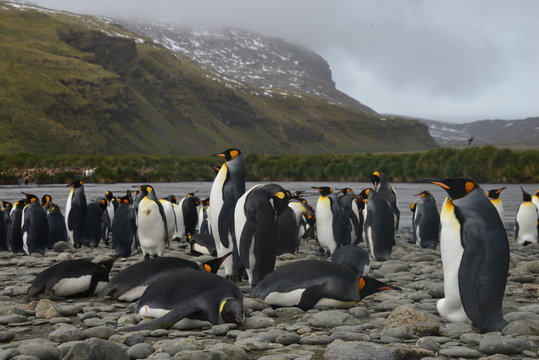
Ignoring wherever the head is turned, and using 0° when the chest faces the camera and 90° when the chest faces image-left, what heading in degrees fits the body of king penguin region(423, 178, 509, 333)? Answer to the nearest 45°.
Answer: approximately 90°

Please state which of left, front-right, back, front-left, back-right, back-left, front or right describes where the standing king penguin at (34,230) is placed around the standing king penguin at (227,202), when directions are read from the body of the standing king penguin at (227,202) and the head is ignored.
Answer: front-right

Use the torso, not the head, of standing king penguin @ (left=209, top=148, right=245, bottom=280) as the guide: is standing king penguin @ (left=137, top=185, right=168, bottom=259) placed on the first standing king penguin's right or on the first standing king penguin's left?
on the first standing king penguin's right

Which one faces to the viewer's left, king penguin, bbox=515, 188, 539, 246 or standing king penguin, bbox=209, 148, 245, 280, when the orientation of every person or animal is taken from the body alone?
the standing king penguin

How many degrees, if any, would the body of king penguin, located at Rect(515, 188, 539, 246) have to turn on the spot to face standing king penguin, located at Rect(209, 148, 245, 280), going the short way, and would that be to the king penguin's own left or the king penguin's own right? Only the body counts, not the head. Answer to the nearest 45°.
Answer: approximately 45° to the king penguin's own right

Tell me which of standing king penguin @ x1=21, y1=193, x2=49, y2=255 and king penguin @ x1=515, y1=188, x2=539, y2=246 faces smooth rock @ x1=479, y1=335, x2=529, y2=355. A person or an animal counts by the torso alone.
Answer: the king penguin

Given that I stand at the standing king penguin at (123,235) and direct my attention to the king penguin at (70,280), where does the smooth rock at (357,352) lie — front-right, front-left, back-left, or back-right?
front-left

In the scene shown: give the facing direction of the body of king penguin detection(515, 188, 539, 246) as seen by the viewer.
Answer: toward the camera

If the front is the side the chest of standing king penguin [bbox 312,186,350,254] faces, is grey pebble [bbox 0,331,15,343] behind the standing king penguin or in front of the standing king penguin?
in front

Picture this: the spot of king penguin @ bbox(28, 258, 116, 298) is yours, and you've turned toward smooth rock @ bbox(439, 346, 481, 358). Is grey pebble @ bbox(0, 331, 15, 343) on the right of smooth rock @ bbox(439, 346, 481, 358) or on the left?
right

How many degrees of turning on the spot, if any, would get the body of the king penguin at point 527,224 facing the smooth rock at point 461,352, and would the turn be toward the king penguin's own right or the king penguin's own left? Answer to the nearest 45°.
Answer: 0° — it already faces it

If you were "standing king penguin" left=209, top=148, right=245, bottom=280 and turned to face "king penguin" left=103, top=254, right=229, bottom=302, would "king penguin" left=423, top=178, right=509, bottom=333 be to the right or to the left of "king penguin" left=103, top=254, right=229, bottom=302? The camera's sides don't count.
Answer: left

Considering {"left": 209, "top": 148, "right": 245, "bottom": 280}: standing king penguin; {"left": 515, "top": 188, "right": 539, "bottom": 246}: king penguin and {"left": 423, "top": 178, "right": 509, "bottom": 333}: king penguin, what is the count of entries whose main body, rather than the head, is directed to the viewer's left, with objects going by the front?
2

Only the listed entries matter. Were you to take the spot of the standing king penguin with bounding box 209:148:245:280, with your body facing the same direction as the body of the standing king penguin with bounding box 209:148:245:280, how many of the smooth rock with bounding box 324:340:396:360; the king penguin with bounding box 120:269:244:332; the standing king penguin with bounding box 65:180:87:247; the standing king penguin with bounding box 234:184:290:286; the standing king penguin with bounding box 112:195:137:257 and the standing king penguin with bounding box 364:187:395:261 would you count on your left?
3

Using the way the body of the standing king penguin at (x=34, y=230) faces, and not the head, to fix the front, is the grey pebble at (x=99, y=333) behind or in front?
behind

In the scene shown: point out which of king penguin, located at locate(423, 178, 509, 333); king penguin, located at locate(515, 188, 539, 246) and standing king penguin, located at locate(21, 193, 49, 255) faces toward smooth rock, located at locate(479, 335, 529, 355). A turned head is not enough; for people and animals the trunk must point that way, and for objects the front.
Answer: king penguin, located at locate(515, 188, 539, 246)

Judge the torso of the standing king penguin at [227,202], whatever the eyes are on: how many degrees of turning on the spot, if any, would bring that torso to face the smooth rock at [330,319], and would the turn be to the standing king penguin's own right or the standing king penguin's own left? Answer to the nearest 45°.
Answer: approximately 90° to the standing king penguin's own left

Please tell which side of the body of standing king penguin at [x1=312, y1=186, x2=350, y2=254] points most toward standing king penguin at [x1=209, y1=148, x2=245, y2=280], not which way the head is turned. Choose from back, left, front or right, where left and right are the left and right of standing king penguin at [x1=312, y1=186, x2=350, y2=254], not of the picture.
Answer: front

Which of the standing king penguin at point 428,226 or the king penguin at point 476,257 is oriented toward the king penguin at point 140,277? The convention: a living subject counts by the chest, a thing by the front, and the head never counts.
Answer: the king penguin at point 476,257

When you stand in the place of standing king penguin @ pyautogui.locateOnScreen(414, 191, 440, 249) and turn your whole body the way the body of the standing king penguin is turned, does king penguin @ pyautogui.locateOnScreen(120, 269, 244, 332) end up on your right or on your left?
on your left

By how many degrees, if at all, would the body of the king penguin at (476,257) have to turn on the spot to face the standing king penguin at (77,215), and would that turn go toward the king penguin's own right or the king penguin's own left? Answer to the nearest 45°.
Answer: approximately 45° to the king penguin's own right
